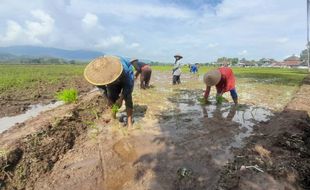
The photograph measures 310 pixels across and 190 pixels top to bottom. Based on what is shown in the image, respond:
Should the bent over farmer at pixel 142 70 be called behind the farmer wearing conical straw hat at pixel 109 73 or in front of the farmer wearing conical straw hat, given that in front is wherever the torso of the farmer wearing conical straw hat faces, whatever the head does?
behind

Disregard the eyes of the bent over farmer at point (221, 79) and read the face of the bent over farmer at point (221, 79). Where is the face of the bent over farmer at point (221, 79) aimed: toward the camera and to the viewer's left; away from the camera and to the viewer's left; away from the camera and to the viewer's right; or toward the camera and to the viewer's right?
toward the camera and to the viewer's left

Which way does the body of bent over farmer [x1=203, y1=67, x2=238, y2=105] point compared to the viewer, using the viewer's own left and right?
facing the viewer and to the left of the viewer

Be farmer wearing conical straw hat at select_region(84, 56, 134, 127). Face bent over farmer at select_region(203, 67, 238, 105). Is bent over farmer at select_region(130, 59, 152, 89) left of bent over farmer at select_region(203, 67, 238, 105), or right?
left

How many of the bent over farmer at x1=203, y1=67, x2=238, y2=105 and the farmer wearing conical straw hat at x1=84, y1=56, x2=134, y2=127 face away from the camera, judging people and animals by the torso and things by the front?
0

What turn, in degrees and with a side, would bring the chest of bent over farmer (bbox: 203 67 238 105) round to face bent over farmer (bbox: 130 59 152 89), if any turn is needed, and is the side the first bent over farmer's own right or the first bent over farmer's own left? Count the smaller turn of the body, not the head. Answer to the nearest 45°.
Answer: approximately 90° to the first bent over farmer's own right

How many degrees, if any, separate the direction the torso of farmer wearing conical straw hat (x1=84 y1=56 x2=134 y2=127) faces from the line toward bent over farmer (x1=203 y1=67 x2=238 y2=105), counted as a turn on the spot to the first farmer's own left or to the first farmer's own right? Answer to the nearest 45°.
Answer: approximately 180°

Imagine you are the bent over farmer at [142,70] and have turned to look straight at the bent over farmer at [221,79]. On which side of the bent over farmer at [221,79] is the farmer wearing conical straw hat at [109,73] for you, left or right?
right

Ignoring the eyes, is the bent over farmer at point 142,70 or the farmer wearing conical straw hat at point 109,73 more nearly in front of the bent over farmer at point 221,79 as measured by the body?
the farmer wearing conical straw hat
